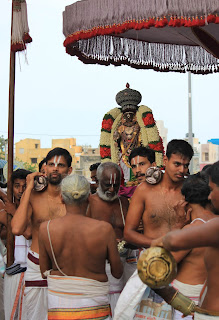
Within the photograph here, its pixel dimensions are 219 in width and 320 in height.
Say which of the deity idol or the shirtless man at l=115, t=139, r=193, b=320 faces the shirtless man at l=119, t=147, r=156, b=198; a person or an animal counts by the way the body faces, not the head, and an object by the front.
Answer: the deity idol

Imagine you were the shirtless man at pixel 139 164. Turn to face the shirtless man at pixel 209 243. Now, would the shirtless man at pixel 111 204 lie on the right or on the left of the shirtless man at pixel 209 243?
right

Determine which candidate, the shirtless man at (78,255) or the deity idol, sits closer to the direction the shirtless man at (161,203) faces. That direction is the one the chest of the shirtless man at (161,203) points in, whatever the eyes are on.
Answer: the shirtless man

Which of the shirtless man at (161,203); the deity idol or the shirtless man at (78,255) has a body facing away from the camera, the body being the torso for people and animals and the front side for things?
the shirtless man at (78,255)

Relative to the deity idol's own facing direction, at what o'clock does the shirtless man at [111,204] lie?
The shirtless man is roughly at 12 o'clock from the deity idol.

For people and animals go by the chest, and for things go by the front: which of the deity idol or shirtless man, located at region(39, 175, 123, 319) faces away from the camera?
the shirtless man

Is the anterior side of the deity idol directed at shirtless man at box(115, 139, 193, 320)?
yes

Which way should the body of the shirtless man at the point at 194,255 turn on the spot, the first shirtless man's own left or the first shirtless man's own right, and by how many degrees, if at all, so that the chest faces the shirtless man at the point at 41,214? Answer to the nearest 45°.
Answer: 0° — they already face them

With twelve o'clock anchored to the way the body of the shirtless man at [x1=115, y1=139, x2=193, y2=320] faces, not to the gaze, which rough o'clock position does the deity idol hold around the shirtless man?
The deity idol is roughly at 7 o'clock from the shirtless man.

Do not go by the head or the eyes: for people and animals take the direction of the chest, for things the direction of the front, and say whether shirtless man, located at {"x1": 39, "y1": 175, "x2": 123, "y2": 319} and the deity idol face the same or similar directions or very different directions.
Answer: very different directions

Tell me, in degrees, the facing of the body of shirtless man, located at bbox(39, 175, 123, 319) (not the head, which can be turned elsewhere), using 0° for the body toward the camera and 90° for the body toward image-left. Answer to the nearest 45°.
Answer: approximately 180°
